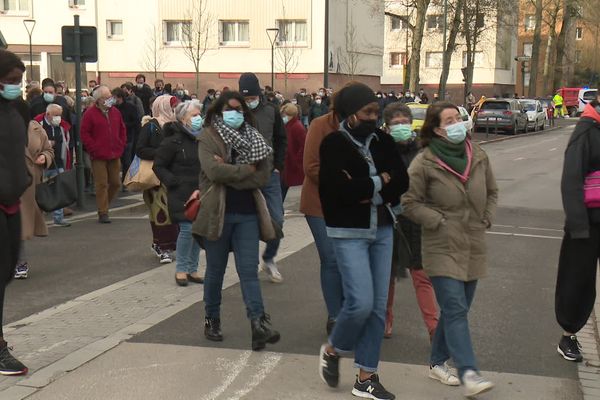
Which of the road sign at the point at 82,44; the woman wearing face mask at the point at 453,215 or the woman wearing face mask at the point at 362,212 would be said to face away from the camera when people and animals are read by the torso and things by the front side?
the road sign

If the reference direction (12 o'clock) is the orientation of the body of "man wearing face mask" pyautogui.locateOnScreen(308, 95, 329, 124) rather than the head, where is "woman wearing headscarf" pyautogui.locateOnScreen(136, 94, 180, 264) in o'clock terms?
"woman wearing headscarf" pyautogui.locateOnScreen(136, 94, 180, 264) is roughly at 12 o'clock from "man wearing face mask" pyautogui.locateOnScreen(308, 95, 329, 124).

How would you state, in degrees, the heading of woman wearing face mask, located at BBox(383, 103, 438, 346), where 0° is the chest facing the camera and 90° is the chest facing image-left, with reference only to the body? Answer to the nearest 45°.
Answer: approximately 0°

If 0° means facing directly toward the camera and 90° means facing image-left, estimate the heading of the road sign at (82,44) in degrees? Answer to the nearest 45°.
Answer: approximately 180°

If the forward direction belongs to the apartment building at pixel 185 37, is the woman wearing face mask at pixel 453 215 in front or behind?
in front

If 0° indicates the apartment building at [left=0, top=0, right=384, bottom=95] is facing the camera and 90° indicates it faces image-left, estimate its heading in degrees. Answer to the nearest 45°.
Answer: approximately 0°

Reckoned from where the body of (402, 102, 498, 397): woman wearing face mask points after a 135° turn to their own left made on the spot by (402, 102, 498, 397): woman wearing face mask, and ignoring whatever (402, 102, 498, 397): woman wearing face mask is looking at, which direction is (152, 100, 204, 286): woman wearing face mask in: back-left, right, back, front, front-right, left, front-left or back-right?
front-left

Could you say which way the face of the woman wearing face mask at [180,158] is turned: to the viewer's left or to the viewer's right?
to the viewer's right

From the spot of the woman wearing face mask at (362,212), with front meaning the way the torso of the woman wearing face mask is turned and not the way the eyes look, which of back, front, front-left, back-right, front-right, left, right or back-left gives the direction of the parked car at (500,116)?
back-left

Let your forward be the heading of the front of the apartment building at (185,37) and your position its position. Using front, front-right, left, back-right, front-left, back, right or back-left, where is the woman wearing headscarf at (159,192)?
front
